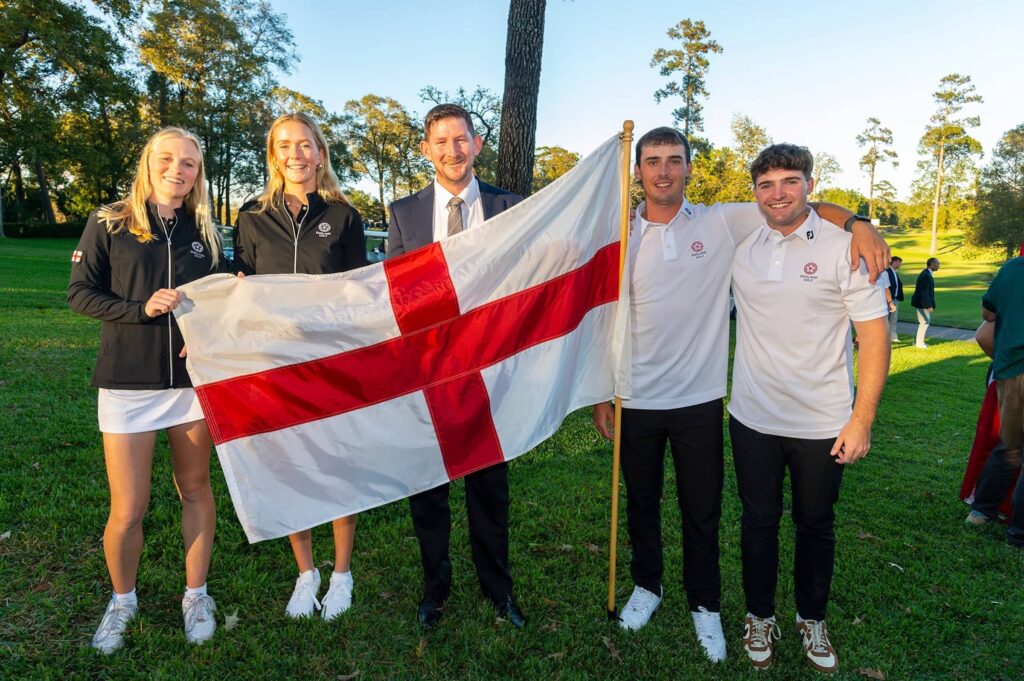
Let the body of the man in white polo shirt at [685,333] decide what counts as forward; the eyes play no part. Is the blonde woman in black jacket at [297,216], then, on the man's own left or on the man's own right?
on the man's own right

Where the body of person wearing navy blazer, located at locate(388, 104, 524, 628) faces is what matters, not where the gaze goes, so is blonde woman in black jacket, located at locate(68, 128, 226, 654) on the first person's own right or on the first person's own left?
on the first person's own right

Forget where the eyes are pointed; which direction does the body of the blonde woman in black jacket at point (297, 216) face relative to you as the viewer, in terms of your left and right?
facing the viewer

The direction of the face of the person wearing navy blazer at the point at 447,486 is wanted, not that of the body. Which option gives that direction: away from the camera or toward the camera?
toward the camera

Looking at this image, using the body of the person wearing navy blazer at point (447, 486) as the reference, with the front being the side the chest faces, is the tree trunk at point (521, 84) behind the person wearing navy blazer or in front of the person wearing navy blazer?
behind

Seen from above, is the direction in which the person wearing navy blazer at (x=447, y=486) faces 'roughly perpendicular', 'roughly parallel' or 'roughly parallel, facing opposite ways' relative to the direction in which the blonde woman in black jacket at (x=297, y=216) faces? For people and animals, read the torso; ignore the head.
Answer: roughly parallel

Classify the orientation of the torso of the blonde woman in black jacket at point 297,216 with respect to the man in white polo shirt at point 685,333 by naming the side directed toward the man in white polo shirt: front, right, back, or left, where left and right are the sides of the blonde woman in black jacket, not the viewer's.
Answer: left

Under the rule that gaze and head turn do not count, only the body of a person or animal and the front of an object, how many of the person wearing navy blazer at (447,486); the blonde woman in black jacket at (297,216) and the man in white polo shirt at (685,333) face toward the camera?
3

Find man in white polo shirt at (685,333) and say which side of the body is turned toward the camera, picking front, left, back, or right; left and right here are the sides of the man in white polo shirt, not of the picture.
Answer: front

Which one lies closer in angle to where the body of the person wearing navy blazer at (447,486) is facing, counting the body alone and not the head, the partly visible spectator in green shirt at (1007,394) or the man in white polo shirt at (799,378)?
the man in white polo shirt

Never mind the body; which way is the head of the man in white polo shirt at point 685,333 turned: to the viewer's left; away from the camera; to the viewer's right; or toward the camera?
toward the camera
